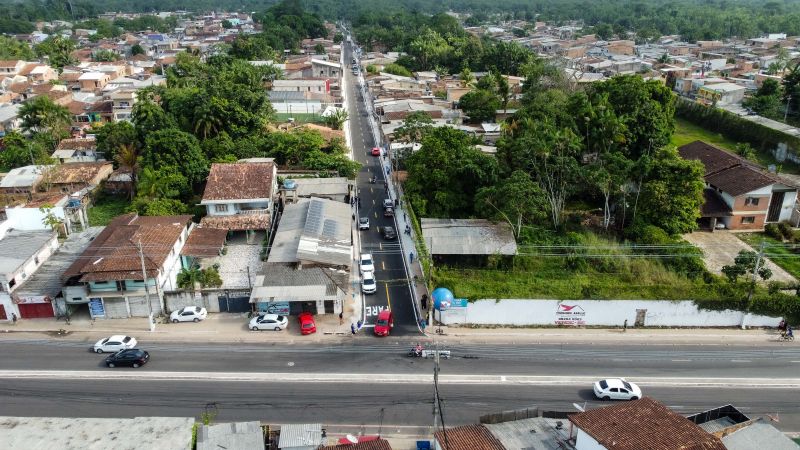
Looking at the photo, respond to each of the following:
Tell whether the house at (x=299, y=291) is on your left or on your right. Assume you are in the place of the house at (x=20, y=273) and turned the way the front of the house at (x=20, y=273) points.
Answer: on your left

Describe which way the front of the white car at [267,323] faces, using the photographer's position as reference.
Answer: facing to the left of the viewer

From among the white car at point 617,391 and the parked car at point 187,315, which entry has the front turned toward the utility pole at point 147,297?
the parked car

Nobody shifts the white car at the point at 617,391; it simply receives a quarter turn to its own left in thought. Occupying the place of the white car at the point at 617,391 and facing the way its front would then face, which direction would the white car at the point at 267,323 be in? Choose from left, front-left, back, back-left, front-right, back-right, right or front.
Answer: left

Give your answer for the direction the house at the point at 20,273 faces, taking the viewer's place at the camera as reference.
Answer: facing the viewer

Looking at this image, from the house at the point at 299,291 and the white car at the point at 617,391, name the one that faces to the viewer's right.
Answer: the white car

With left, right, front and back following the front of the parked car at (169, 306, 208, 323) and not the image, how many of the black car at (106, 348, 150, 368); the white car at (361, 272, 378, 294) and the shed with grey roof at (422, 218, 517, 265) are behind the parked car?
2

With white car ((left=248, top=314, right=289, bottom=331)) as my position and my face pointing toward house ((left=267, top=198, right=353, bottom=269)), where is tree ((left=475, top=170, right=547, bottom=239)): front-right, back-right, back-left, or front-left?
front-right

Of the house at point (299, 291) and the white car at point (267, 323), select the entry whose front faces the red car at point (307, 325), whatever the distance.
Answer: the house

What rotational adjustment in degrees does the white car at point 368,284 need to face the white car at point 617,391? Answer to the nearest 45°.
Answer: approximately 45° to its left

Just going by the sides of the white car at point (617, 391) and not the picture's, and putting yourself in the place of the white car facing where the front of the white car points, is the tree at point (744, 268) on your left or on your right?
on your left

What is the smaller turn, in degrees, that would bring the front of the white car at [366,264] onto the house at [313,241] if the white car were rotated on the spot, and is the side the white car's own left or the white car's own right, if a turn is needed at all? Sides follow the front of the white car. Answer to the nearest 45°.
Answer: approximately 90° to the white car's own right

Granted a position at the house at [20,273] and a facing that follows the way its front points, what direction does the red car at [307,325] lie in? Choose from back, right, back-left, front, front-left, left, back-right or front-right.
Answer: front-left

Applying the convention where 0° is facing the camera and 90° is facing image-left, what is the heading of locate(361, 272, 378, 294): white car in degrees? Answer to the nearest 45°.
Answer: approximately 0°

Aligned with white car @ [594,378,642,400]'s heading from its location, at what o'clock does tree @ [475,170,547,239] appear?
The tree is roughly at 8 o'clock from the white car.
